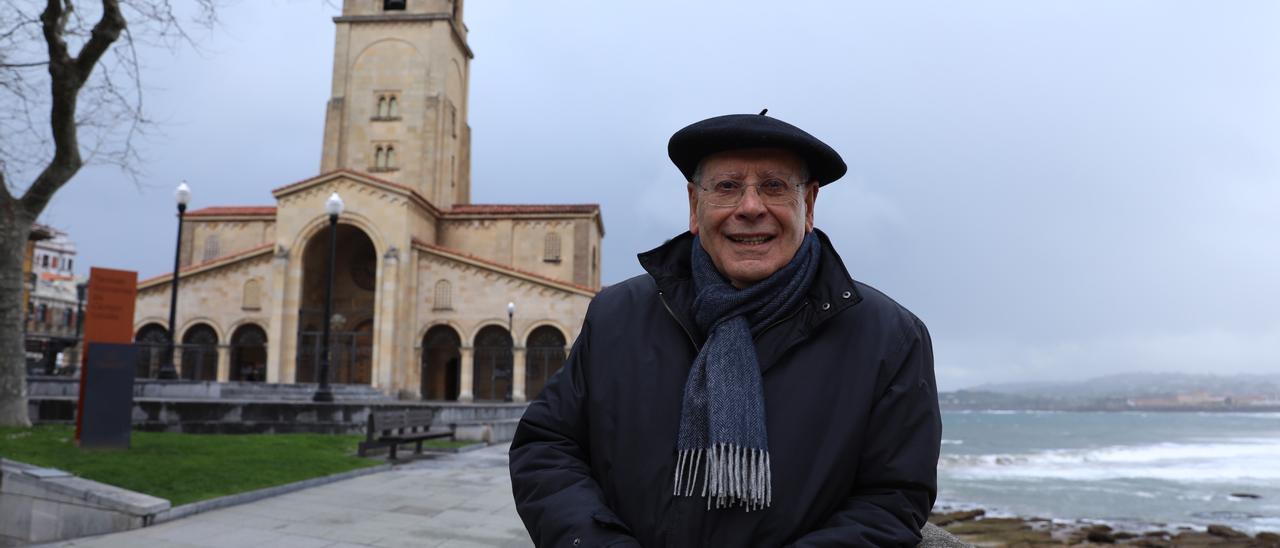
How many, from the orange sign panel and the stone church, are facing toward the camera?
2

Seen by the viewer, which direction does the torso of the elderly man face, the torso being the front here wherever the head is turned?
toward the camera

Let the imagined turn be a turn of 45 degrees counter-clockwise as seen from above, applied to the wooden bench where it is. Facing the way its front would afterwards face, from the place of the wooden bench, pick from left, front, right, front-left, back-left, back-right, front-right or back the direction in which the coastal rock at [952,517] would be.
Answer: front

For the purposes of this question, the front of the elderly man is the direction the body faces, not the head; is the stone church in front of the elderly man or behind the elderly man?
behind

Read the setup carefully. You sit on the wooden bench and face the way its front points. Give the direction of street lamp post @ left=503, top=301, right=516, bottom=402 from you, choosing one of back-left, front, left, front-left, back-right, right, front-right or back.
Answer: back-left

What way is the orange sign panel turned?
toward the camera

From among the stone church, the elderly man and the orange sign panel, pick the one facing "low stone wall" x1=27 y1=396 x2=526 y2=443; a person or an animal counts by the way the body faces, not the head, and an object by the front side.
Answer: the stone church

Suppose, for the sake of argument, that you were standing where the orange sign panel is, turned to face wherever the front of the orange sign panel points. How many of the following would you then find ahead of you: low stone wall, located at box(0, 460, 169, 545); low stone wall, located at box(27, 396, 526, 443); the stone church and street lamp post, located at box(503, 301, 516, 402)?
1

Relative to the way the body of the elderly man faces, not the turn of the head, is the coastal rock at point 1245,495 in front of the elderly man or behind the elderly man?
behind

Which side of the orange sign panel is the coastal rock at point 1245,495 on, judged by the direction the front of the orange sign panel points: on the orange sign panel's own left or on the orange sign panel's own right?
on the orange sign panel's own left

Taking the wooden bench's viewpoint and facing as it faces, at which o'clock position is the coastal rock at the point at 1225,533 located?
The coastal rock is roughly at 11 o'clock from the wooden bench.

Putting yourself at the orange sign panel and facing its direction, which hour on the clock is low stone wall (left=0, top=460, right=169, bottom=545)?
The low stone wall is roughly at 12 o'clock from the orange sign panel.

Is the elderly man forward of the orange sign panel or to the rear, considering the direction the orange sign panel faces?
forward

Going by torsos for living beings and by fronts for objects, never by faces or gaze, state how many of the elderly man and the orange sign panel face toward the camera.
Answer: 2

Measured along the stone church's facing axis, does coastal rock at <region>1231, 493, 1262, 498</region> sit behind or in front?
in front
